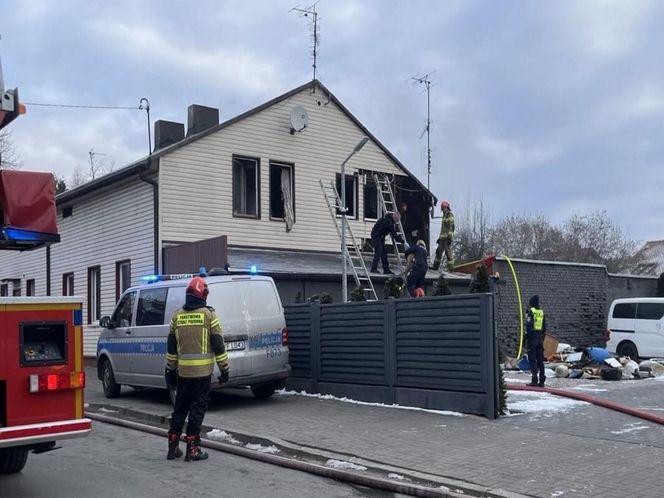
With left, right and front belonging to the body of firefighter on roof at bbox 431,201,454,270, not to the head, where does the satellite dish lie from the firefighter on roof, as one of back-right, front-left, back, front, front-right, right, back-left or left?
front-right

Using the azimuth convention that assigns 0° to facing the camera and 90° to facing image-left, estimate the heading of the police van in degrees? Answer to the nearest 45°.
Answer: approximately 135°

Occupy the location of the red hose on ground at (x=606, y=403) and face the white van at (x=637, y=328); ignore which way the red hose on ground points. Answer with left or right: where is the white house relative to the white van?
left

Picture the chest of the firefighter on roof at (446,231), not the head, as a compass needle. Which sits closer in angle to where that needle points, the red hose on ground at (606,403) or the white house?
the white house

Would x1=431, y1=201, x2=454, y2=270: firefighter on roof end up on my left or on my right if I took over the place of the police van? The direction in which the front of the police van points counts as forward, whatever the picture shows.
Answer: on my right

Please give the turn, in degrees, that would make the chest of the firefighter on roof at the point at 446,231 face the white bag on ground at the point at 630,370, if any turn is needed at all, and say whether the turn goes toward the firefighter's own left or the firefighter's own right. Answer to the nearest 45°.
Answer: approximately 180°

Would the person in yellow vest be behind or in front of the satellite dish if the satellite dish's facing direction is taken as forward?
in front

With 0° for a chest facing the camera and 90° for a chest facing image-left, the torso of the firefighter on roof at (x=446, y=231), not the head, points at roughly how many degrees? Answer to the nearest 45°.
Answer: approximately 90°

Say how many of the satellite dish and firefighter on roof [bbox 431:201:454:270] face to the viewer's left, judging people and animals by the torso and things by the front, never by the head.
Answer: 1

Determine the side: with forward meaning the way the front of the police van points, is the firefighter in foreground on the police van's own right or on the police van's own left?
on the police van's own left

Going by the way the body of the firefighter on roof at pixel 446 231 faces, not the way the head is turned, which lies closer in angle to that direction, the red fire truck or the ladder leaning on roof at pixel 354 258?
the ladder leaning on roof

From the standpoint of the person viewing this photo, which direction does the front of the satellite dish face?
facing the viewer and to the right of the viewer

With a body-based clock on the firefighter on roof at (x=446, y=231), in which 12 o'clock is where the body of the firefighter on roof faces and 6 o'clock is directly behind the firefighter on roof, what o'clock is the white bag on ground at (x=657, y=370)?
The white bag on ground is roughly at 6 o'clock from the firefighter on roof.
